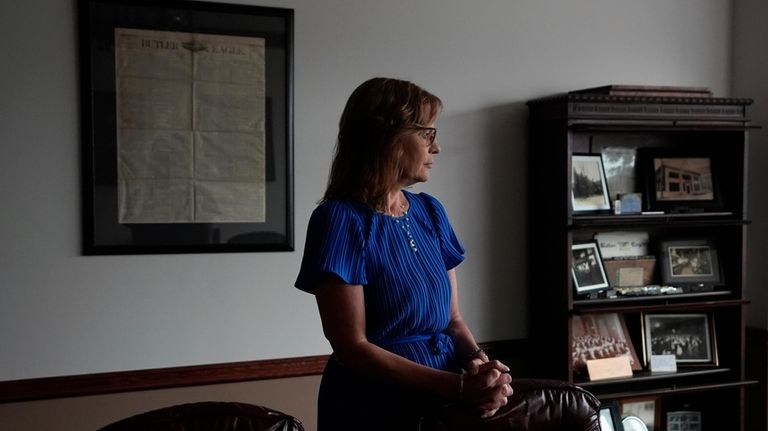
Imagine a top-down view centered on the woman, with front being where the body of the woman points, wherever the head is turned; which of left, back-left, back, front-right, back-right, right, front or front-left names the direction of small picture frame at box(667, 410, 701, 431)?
left

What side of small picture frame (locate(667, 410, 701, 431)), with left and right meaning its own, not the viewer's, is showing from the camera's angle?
front

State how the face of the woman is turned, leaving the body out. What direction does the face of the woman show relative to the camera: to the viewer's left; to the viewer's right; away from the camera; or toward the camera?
to the viewer's right

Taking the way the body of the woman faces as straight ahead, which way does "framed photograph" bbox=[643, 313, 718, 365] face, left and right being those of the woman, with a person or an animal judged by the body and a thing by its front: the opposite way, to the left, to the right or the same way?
to the right

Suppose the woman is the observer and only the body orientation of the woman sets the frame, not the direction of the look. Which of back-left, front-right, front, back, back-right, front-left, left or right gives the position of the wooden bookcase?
left

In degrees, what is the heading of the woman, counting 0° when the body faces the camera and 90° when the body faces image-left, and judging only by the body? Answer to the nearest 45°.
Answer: approximately 315°

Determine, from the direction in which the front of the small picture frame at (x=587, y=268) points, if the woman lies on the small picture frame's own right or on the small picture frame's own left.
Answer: on the small picture frame's own right

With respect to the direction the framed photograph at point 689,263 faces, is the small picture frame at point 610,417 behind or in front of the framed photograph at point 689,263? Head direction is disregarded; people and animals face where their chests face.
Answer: in front

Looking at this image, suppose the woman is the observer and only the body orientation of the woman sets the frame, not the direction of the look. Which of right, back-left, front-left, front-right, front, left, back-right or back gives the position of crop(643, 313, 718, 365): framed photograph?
left

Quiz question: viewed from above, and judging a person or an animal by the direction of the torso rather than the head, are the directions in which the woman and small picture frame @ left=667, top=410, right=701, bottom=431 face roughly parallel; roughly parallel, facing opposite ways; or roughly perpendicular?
roughly perpendicular

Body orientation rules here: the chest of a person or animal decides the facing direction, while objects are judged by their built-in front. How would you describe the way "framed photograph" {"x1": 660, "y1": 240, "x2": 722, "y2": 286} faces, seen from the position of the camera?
facing the viewer

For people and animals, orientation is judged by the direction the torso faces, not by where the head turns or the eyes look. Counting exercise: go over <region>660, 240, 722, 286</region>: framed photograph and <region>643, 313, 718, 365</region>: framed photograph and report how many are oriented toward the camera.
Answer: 2
